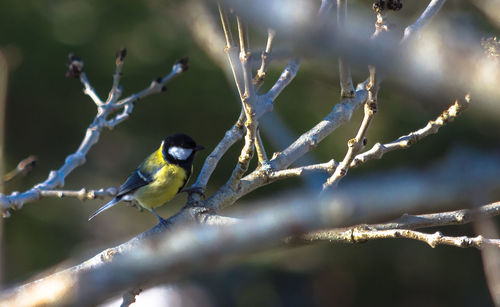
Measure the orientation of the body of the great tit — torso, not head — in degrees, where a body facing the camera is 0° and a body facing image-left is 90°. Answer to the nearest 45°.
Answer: approximately 270°
